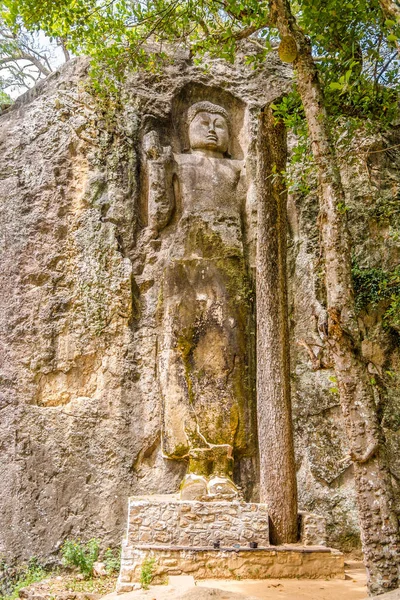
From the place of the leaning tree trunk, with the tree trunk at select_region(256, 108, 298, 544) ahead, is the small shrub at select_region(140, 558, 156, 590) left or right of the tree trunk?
left

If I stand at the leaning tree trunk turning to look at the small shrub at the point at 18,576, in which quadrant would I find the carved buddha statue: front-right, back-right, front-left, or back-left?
front-right

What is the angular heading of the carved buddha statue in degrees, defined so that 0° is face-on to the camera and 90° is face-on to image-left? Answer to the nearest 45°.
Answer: approximately 0°

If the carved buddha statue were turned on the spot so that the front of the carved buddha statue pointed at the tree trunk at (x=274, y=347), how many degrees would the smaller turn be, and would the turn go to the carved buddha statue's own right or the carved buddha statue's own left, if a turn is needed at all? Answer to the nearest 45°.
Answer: approximately 45° to the carved buddha statue's own left

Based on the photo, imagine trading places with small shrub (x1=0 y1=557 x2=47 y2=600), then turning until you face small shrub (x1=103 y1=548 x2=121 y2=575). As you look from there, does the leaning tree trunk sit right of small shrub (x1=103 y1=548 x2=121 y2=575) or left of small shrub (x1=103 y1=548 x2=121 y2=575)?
right

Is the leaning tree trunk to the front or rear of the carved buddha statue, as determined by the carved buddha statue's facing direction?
to the front
